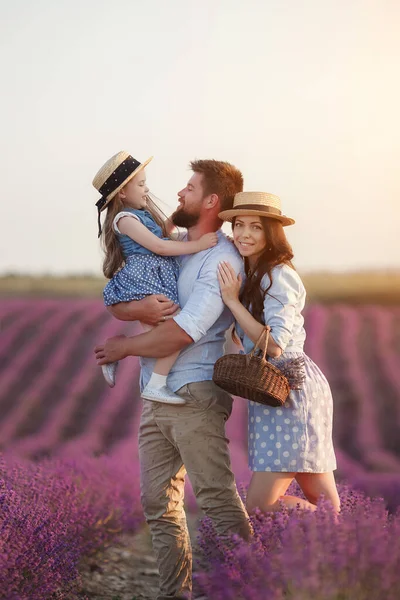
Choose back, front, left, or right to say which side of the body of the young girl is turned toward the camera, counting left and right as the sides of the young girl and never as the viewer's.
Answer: right

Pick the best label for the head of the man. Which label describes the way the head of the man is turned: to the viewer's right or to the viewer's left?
to the viewer's left

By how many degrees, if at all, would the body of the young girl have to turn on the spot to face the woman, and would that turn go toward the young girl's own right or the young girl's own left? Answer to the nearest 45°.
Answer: approximately 45° to the young girl's own right

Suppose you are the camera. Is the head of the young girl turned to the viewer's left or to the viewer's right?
to the viewer's right
